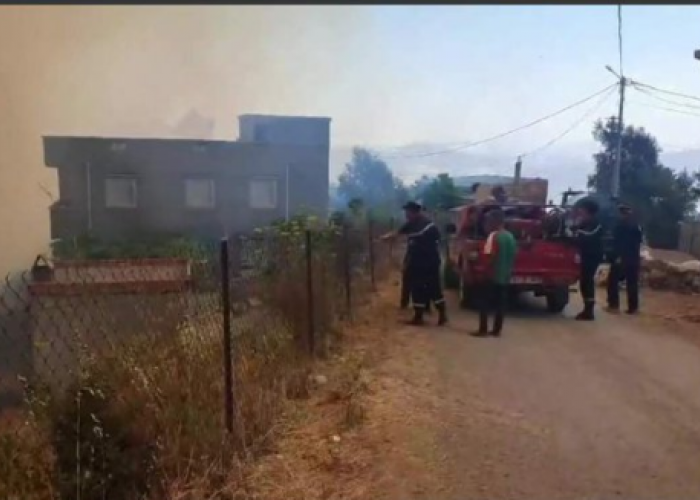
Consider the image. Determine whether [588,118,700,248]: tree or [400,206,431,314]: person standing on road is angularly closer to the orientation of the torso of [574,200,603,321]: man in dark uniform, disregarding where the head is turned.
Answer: the person standing on road

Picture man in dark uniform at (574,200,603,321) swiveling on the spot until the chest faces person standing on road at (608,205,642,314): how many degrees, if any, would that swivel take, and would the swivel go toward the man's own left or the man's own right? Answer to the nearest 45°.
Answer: approximately 135° to the man's own right

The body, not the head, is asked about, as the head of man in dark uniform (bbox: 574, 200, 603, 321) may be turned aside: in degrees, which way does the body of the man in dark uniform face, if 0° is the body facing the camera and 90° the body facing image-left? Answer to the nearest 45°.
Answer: approximately 90°

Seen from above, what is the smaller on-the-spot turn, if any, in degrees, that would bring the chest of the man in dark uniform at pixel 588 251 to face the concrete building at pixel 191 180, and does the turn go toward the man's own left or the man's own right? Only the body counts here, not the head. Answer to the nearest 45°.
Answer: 0° — they already face it

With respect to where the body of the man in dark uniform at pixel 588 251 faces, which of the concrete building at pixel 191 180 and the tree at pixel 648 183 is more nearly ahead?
the concrete building

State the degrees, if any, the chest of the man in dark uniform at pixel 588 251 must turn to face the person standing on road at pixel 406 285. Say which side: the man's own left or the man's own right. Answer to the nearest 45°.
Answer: approximately 45° to the man's own left

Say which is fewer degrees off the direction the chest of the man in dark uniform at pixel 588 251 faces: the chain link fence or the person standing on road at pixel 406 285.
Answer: the person standing on road

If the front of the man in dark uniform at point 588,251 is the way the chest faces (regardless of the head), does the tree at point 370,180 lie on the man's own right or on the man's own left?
on the man's own right

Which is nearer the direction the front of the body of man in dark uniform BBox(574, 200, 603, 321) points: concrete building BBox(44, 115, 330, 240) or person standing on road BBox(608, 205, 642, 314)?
the concrete building

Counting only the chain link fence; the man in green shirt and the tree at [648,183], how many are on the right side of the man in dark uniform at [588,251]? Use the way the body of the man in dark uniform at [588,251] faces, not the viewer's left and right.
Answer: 1
